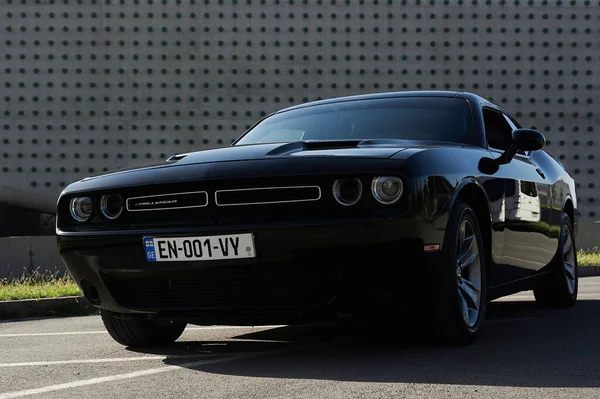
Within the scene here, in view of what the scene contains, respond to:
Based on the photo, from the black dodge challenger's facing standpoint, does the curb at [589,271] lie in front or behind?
behind

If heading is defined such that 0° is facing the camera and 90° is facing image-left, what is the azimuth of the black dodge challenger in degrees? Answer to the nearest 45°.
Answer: approximately 45°

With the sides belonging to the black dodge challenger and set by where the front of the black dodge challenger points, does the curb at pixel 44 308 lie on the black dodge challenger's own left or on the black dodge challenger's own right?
on the black dodge challenger's own right
